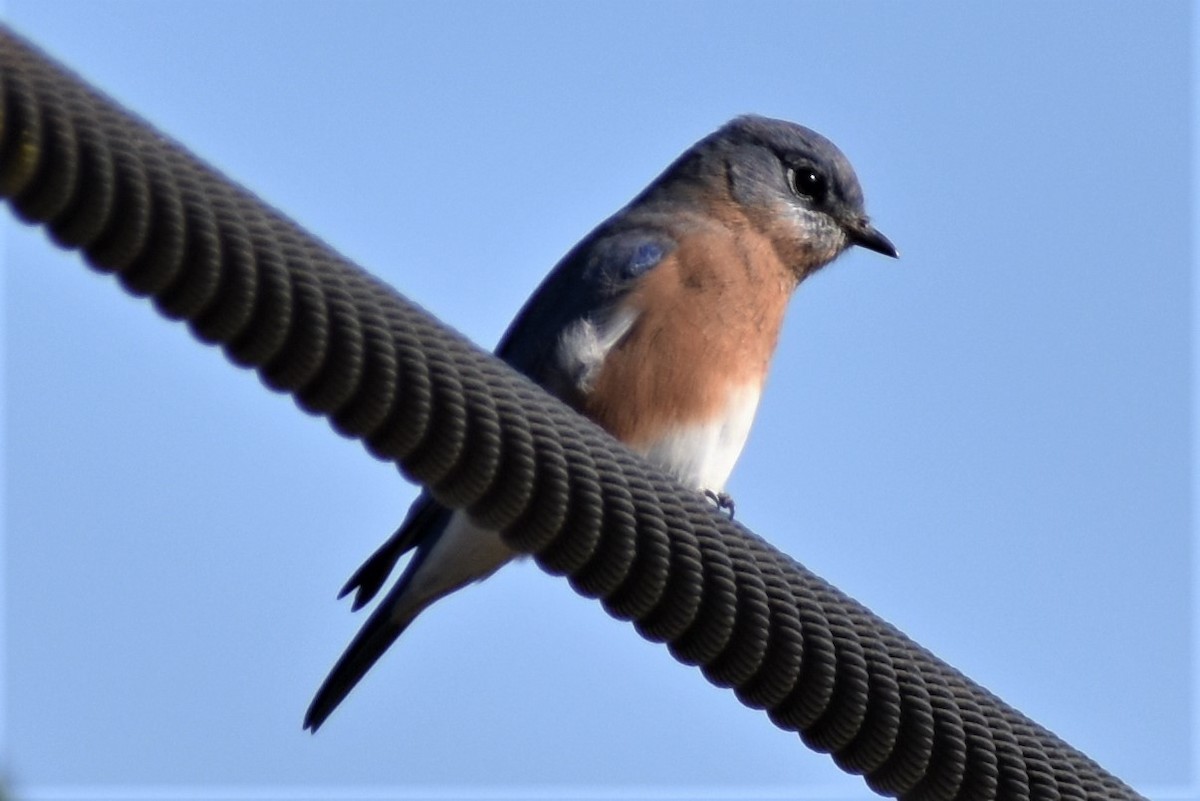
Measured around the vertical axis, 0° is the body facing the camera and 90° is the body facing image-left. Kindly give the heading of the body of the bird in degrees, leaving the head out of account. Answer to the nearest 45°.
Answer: approximately 270°
